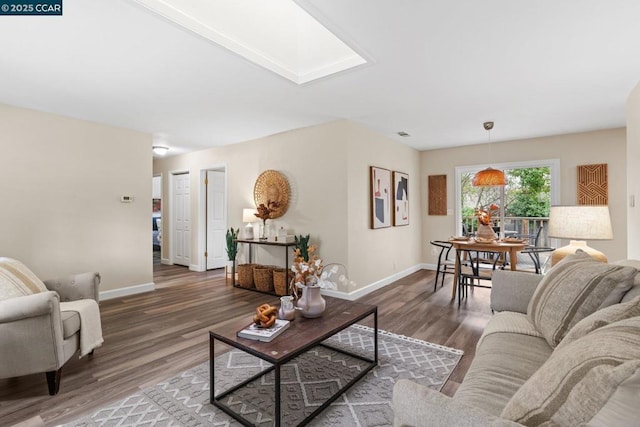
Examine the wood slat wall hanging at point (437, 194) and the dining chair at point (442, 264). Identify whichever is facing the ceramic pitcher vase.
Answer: the wood slat wall hanging

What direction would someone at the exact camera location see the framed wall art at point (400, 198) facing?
facing the viewer and to the right of the viewer

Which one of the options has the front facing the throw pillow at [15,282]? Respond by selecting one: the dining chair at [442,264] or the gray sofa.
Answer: the gray sofa

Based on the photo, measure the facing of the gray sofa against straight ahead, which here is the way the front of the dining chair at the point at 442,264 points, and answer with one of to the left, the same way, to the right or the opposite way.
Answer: the opposite way

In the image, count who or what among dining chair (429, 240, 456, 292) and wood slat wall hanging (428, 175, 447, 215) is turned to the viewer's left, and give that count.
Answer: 0

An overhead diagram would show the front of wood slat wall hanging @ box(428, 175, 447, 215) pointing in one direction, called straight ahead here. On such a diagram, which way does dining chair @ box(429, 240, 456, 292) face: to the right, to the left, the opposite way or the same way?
to the left

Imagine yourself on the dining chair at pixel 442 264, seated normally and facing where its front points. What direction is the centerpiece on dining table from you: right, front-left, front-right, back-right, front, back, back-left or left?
front-right

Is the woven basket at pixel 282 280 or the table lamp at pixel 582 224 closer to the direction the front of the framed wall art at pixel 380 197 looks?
the table lamp

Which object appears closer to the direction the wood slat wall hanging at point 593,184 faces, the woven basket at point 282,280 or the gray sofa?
the gray sofa

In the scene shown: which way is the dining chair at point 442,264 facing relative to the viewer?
to the viewer's right

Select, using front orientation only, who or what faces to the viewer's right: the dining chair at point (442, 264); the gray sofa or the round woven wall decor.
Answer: the dining chair

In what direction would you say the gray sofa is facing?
to the viewer's left

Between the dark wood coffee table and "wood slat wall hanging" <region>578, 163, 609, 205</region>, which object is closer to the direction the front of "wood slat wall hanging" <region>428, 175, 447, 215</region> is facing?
the dark wood coffee table

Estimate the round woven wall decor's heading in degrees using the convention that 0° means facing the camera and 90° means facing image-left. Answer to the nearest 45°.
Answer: approximately 45°
